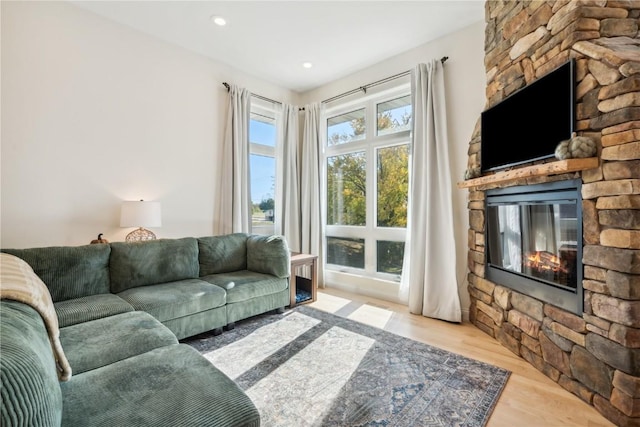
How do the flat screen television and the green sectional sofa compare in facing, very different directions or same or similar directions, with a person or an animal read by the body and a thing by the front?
very different directions

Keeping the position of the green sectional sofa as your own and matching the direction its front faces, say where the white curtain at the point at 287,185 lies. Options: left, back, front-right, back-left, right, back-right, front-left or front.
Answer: left

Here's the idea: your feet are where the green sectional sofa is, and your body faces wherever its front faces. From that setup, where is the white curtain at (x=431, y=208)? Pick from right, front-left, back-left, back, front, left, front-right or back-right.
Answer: front-left

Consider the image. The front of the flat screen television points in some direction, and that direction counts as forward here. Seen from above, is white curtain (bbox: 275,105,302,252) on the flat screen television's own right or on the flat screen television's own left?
on the flat screen television's own right

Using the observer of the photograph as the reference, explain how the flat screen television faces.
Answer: facing the viewer and to the left of the viewer

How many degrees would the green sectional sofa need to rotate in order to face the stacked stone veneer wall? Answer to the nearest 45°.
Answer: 0° — it already faces it

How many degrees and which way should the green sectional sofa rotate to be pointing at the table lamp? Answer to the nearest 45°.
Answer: approximately 135° to its left

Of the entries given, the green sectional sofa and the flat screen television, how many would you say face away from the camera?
0

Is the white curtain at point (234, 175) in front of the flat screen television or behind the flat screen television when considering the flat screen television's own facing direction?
in front

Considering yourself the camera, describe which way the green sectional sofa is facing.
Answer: facing the viewer and to the right of the viewer

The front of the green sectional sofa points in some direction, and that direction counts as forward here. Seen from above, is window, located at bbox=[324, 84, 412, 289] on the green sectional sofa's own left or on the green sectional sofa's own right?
on the green sectional sofa's own left

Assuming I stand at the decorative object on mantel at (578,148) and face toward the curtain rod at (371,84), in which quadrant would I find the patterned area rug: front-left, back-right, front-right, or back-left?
front-left

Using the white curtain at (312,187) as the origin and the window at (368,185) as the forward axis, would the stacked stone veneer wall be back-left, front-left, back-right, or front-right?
front-right

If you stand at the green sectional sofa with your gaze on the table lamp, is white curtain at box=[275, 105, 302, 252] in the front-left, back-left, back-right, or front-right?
front-right

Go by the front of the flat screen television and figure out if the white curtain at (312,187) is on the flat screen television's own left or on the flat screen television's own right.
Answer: on the flat screen television's own right

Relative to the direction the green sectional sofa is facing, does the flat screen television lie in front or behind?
in front

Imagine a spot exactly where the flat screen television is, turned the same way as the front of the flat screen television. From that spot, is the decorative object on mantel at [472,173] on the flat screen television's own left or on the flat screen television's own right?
on the flat screen television's own right
